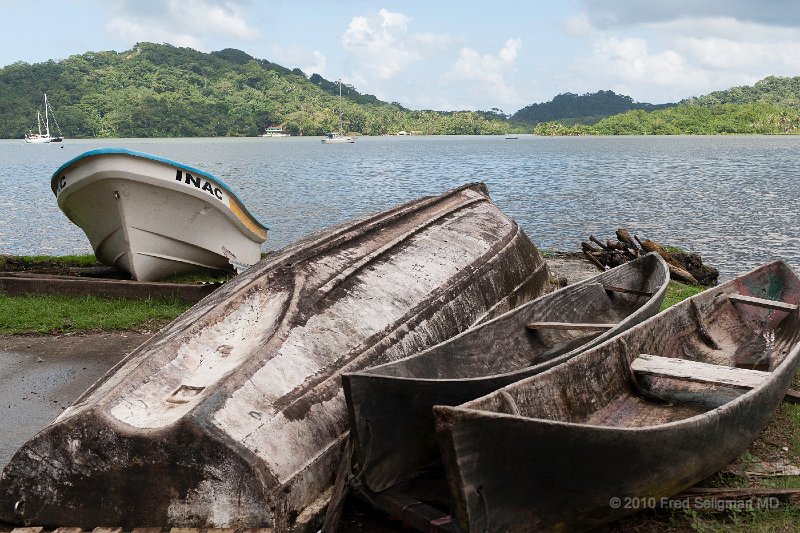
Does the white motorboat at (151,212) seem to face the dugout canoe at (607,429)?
no

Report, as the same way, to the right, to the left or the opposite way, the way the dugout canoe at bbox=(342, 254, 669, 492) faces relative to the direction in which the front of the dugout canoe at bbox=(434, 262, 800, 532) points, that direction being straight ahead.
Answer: the same way

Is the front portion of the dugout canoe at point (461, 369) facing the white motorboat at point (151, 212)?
no
